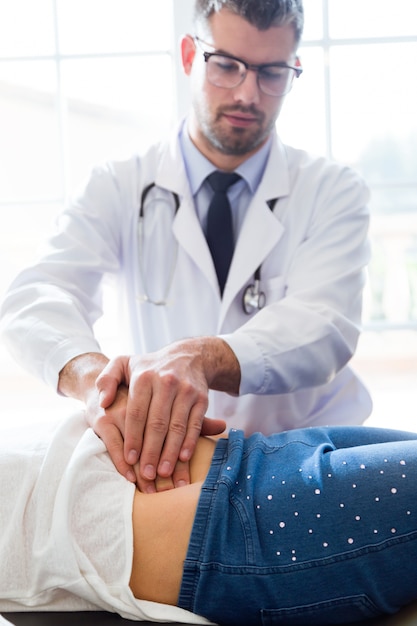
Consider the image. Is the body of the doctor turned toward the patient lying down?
yes

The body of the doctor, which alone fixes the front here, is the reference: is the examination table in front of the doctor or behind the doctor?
in front

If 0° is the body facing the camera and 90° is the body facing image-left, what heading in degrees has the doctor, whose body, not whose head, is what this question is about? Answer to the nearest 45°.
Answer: approximately 0°
